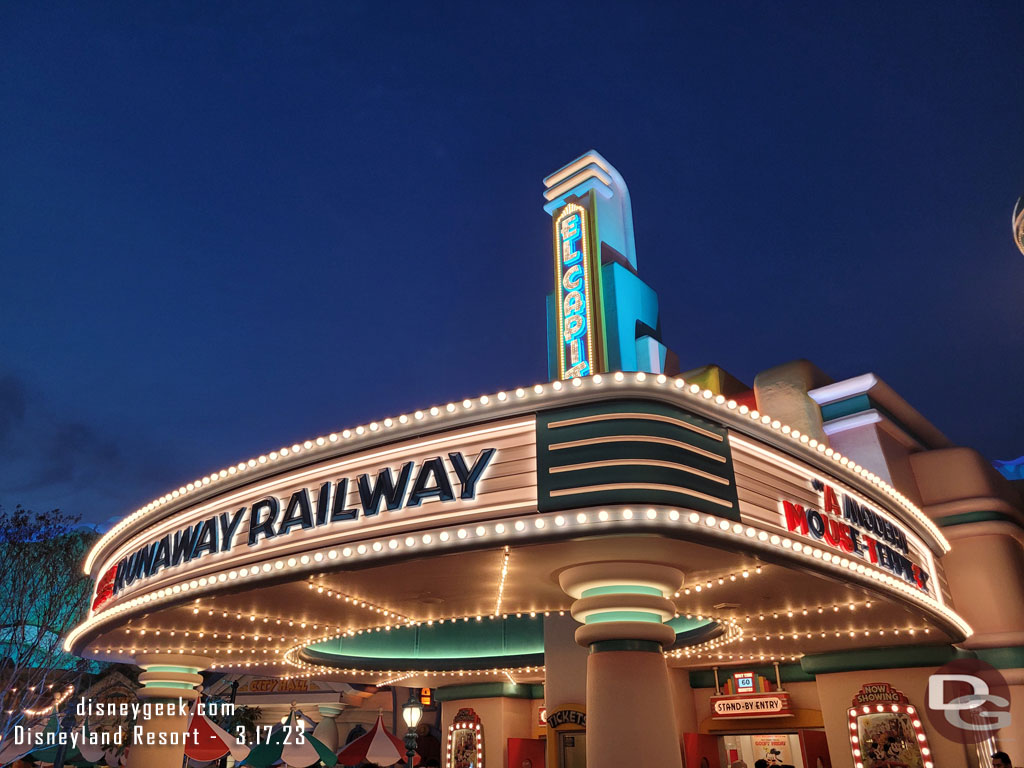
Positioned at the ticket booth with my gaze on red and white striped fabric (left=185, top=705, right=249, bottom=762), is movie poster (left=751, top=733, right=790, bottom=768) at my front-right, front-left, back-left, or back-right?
back-right

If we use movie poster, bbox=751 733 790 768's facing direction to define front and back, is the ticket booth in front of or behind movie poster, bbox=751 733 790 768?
in front

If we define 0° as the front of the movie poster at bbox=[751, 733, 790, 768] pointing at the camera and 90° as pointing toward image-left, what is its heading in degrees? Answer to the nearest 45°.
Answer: approximately 0°

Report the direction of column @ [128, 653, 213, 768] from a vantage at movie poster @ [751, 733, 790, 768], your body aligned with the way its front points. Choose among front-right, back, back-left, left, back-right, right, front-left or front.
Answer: front-right

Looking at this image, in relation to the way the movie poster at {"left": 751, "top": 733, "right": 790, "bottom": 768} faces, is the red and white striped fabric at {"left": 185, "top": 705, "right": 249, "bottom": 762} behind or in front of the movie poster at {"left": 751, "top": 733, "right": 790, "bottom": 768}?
in front
